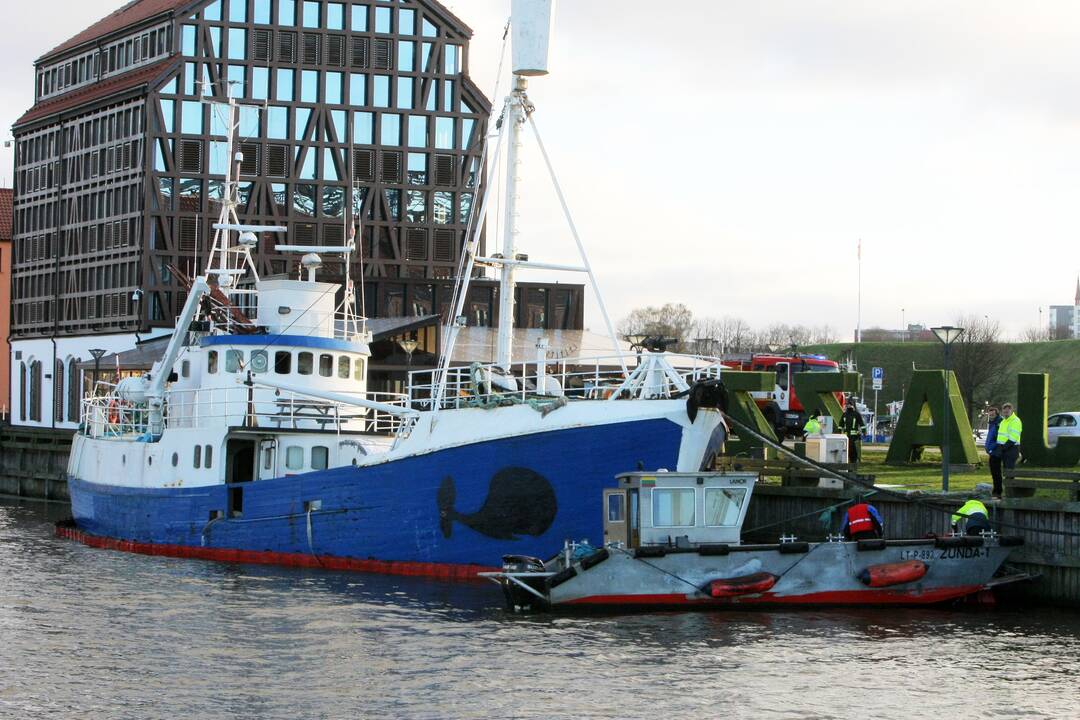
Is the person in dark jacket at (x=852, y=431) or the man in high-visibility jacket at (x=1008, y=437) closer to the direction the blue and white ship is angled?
the man in high-visibility jacket

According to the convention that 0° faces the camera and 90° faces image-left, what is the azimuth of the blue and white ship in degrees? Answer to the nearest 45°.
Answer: approximately 315°

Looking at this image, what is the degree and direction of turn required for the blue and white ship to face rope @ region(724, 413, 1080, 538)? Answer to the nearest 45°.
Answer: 0° — it already faces it

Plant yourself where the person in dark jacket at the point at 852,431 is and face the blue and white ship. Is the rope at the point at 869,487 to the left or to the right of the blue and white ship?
left

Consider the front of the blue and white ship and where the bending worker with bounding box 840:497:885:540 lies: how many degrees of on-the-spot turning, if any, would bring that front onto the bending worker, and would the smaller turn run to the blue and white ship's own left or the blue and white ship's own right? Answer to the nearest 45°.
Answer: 0° — it already faces them

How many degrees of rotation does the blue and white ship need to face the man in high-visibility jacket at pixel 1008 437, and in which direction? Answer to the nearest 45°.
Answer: approximately 45° to its left

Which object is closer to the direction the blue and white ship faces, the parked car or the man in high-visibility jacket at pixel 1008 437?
the man in high-visibility jacket

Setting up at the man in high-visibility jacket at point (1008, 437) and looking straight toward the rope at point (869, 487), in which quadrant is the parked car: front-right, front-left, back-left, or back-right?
back-right
